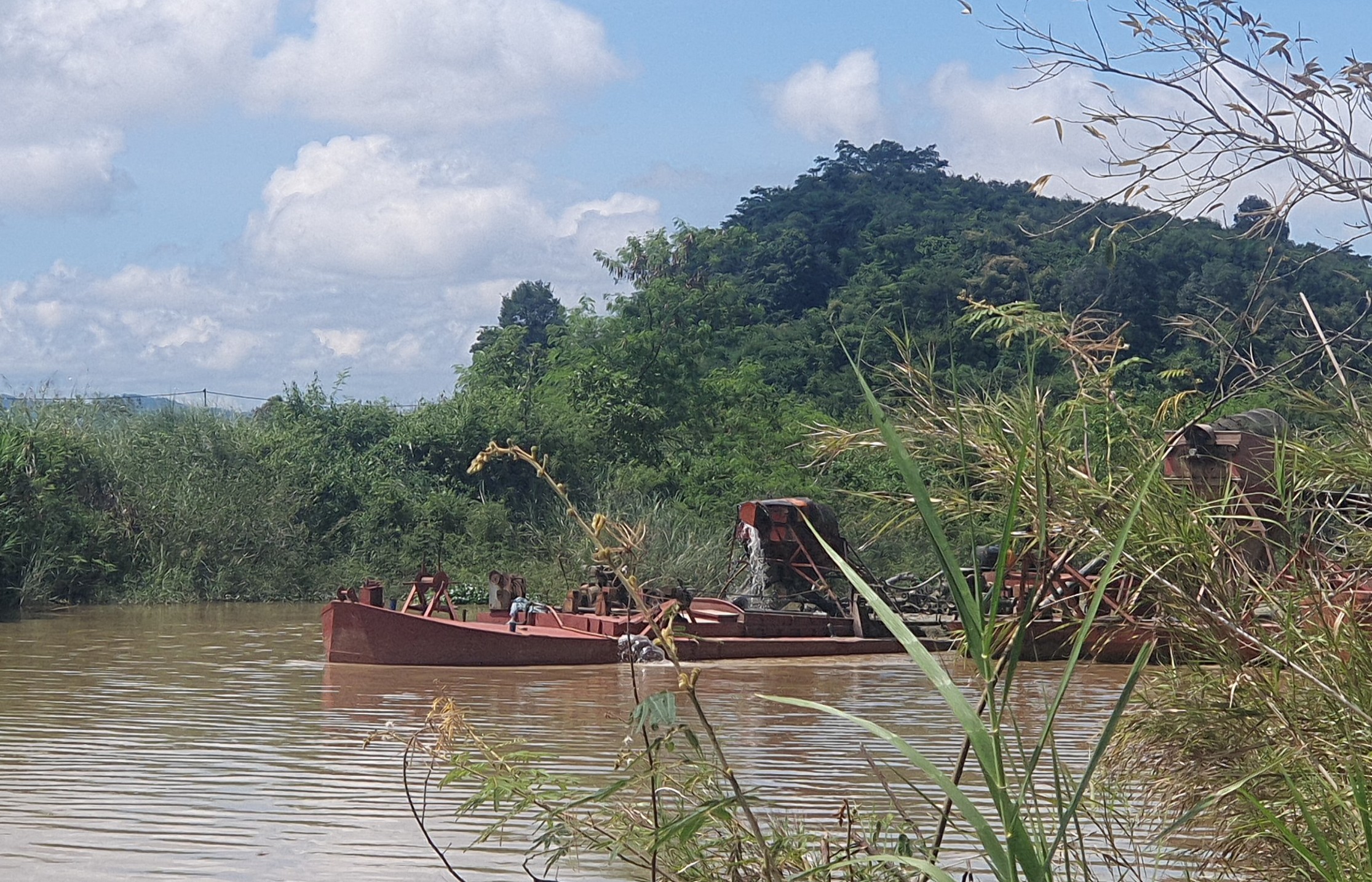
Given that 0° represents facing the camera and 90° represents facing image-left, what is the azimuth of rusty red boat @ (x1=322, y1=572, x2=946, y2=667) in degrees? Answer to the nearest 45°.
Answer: approximately 90°
